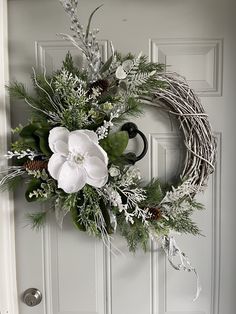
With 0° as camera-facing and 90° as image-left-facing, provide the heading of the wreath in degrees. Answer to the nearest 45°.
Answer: approximately 0°
